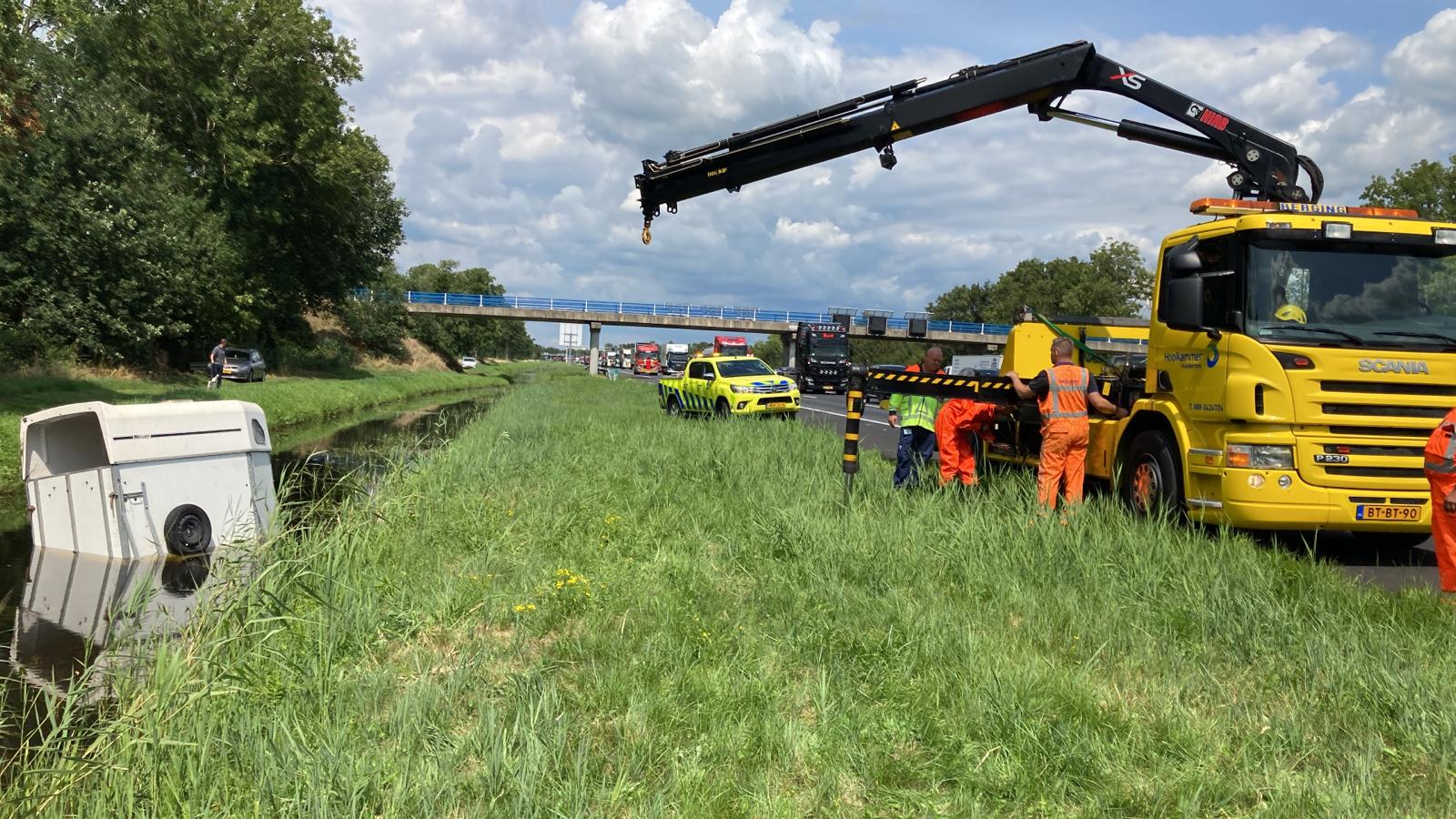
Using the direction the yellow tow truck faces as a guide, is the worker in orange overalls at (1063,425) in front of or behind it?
behind

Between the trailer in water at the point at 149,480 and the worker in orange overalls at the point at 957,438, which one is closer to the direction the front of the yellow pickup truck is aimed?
the worker in orange overalls

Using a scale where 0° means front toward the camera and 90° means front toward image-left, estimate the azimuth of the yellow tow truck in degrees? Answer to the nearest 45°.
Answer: approximately 315°

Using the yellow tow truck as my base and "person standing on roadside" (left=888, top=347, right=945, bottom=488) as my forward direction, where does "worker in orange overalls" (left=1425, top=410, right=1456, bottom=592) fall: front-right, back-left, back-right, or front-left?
back-left
